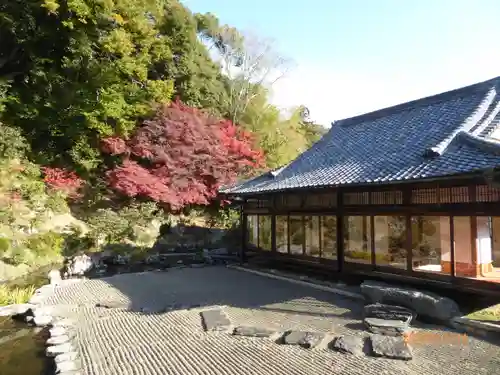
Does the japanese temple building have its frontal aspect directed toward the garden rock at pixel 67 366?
yes

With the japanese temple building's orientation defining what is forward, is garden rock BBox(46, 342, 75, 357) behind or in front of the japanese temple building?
in front

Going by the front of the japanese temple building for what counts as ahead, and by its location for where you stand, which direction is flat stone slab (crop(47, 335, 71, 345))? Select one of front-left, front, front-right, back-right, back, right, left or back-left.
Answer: front

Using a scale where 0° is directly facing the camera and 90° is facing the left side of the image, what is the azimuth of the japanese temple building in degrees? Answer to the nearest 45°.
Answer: approximately 45°

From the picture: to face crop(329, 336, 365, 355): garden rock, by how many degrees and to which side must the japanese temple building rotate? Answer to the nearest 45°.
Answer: approximately 45° to its left

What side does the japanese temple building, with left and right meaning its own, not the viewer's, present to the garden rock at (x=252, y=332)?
front

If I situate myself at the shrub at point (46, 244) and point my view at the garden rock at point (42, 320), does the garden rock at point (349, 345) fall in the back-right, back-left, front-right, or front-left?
front-left

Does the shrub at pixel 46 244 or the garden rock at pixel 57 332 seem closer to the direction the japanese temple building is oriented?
the garden rock

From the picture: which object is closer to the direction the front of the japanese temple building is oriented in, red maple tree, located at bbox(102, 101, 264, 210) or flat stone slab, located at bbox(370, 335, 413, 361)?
the flat stone slab

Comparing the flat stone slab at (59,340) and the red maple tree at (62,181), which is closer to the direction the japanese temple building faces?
the flat stone slab

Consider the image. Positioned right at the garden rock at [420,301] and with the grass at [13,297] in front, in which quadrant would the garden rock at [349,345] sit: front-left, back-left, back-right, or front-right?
front-left

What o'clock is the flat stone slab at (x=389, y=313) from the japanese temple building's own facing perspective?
The flat stone slab is roughly at 11 o'clock from the japanese temple building.

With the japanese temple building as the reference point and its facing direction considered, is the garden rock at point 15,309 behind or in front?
in front

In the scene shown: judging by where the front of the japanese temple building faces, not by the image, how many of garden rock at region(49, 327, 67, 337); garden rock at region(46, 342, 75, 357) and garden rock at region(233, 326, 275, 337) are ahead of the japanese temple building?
3

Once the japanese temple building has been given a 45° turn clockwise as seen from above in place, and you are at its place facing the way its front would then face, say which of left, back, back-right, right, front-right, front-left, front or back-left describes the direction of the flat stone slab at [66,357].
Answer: front-left

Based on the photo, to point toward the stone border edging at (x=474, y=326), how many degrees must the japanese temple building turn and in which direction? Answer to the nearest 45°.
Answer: approximately 45° to its left

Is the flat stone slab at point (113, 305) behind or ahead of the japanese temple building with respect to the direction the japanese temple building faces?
ahead

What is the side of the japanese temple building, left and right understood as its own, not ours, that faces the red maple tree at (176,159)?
right

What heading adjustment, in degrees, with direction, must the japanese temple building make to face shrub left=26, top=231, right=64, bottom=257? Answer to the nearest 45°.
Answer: approximately 45° to its right
